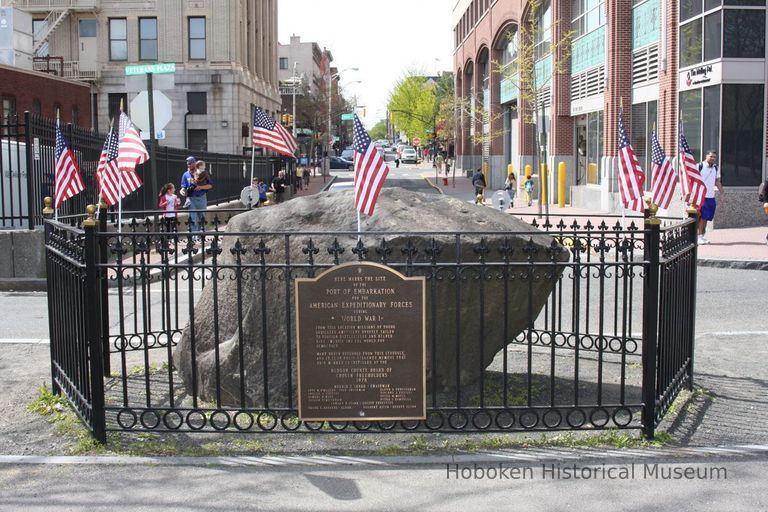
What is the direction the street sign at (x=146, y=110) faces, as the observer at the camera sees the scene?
facing away from the viewer

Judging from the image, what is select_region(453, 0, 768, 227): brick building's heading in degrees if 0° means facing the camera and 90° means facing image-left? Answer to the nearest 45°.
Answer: approximately 45°

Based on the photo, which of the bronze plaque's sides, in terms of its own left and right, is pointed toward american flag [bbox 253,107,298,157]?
back

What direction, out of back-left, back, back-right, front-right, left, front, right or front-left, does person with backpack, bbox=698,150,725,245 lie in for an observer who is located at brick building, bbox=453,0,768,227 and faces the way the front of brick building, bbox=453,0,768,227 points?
front-left

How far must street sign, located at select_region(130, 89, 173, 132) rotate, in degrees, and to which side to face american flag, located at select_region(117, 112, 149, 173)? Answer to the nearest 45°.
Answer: approximately 180°

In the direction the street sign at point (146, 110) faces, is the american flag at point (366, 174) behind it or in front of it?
behind

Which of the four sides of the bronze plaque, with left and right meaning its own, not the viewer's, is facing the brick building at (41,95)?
back

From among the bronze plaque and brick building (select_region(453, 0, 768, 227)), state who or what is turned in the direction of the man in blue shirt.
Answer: the brick building

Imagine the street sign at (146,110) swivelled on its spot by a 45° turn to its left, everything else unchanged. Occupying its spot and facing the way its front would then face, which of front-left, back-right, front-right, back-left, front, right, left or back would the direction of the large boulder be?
back-left

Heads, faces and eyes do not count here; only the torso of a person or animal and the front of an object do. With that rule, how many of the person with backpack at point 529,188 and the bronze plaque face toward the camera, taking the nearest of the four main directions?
1

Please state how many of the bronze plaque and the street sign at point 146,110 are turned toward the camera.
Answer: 1

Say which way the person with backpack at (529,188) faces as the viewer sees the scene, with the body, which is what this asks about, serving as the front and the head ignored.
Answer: away from the camera

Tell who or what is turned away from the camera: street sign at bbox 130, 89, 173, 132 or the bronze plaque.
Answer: the street sign

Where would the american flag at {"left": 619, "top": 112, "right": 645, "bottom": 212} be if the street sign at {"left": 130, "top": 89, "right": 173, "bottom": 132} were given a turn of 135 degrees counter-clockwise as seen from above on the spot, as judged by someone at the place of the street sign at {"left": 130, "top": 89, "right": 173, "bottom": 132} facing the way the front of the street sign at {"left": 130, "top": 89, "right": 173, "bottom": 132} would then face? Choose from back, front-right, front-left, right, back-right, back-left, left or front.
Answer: left
